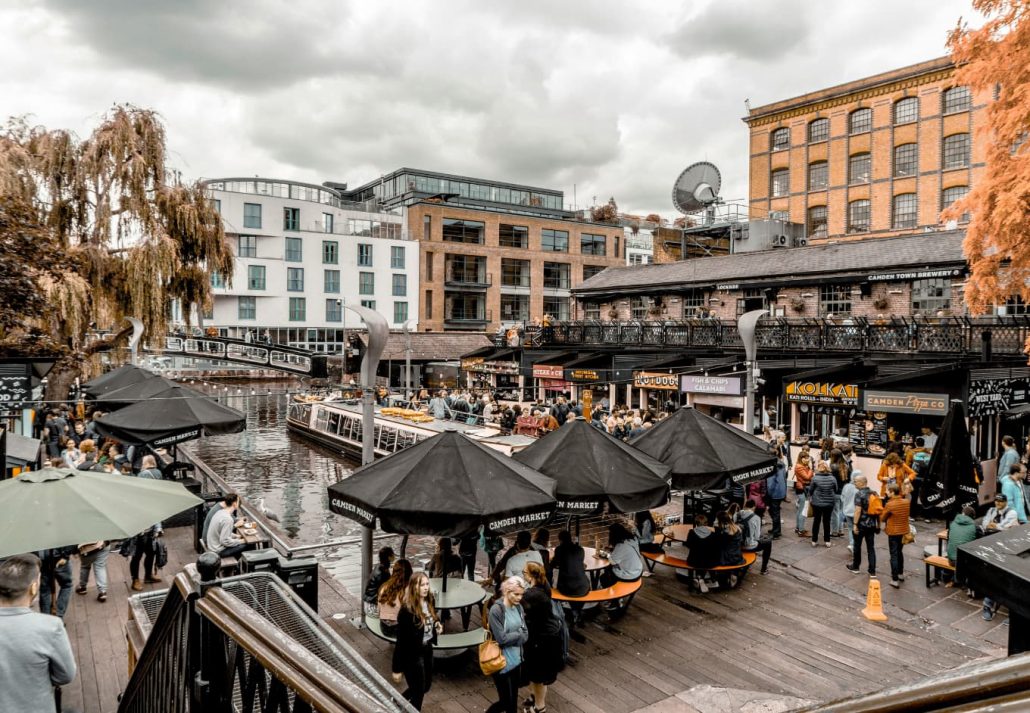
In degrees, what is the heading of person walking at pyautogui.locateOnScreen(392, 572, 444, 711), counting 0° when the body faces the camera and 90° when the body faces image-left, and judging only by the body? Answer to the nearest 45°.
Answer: approximately 315°

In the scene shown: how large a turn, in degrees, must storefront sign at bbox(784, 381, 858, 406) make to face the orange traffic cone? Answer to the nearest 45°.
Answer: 0° — it already faces it

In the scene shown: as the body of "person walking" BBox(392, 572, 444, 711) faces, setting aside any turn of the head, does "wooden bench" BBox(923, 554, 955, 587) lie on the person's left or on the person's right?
on the person's left

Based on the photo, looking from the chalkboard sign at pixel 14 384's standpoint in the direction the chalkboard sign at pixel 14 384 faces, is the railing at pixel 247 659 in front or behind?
in front

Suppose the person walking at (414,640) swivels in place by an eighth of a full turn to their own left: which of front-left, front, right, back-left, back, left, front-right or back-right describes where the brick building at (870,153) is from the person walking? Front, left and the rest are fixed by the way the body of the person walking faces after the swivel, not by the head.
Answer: front-left

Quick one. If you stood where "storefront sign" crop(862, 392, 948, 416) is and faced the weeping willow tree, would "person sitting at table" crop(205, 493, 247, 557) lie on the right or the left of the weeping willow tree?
left

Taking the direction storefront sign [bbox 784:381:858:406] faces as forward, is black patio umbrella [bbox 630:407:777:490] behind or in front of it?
in front

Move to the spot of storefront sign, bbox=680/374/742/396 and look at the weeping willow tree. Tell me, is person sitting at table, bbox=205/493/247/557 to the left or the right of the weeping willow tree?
left

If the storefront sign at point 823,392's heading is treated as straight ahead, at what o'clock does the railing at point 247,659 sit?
The railing is roughly at 12 o'clock from the storefront sign.
